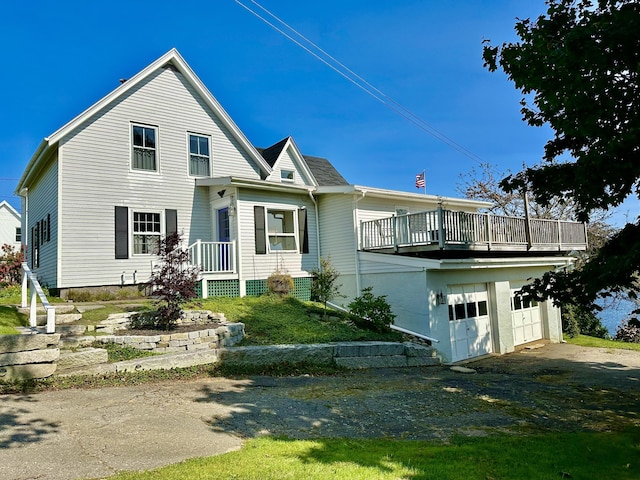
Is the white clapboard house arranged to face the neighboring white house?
no

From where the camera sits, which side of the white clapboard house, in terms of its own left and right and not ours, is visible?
front

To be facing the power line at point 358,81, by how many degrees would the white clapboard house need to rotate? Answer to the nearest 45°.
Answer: approximately 90° to its left

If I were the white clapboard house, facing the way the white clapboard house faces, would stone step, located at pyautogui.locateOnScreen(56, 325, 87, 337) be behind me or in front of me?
in front

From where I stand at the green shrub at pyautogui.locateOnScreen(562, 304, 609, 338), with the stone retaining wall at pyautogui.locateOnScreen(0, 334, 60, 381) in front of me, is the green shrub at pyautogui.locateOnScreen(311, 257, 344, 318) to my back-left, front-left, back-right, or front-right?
front-right

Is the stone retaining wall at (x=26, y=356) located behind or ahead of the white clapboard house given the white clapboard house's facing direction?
ahead

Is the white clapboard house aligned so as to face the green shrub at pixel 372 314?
no

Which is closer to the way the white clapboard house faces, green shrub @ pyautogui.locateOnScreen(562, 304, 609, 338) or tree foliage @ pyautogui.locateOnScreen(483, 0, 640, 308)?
the tree foliage

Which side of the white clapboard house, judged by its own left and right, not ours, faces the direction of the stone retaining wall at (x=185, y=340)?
front

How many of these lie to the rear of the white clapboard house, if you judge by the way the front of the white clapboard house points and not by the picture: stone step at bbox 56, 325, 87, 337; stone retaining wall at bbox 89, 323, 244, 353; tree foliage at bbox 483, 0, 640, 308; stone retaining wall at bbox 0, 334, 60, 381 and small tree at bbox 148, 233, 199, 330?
0

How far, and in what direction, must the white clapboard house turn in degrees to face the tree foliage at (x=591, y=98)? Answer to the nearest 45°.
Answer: approximately 45° to its left

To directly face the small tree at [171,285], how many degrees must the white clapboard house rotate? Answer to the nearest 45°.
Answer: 0° — it already faces it
